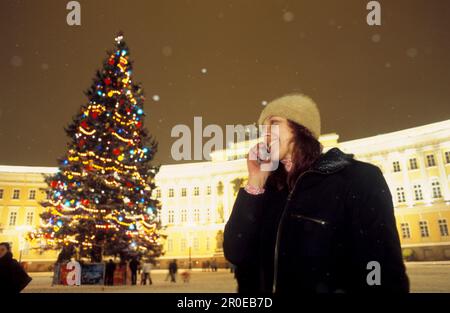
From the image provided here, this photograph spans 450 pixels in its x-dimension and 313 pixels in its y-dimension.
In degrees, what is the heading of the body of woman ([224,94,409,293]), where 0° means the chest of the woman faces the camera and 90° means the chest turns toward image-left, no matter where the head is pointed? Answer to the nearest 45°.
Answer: approximately 45°

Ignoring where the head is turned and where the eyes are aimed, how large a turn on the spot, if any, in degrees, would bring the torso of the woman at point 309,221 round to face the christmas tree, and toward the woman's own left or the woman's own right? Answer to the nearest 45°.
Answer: approximately 90° to the woman's own right

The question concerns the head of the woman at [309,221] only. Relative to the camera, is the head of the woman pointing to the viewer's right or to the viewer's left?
to the viewer's left
